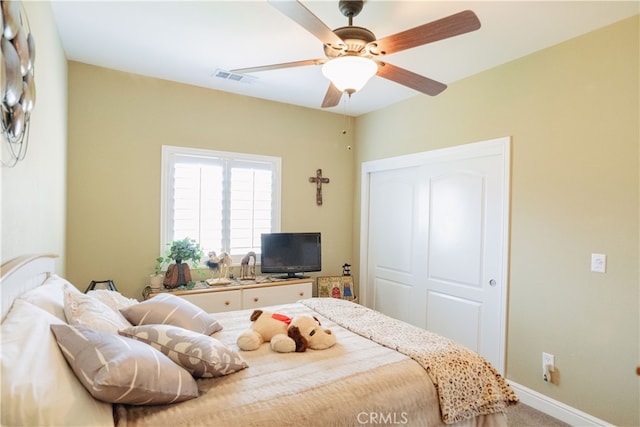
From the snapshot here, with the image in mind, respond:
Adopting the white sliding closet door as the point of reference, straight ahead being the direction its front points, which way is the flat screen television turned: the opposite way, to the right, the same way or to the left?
to the left

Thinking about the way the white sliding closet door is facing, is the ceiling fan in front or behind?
in front

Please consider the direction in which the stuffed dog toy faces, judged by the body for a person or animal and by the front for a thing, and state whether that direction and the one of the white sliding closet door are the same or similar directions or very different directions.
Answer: very different directions

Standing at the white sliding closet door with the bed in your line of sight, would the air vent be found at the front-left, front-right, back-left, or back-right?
front-right

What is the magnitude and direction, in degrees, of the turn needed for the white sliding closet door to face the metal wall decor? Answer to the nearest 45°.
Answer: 0° — it already faces it

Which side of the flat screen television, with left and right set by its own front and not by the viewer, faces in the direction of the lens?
front

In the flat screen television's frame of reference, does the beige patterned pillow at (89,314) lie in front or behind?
in front

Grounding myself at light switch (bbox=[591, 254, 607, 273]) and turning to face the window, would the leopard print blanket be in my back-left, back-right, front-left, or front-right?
front-left

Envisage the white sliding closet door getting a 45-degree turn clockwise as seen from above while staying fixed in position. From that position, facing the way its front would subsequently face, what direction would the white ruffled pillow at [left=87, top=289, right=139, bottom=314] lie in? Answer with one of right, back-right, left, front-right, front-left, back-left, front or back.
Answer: front-left

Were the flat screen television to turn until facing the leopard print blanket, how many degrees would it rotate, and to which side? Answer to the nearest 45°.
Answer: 0° — it already faces it
